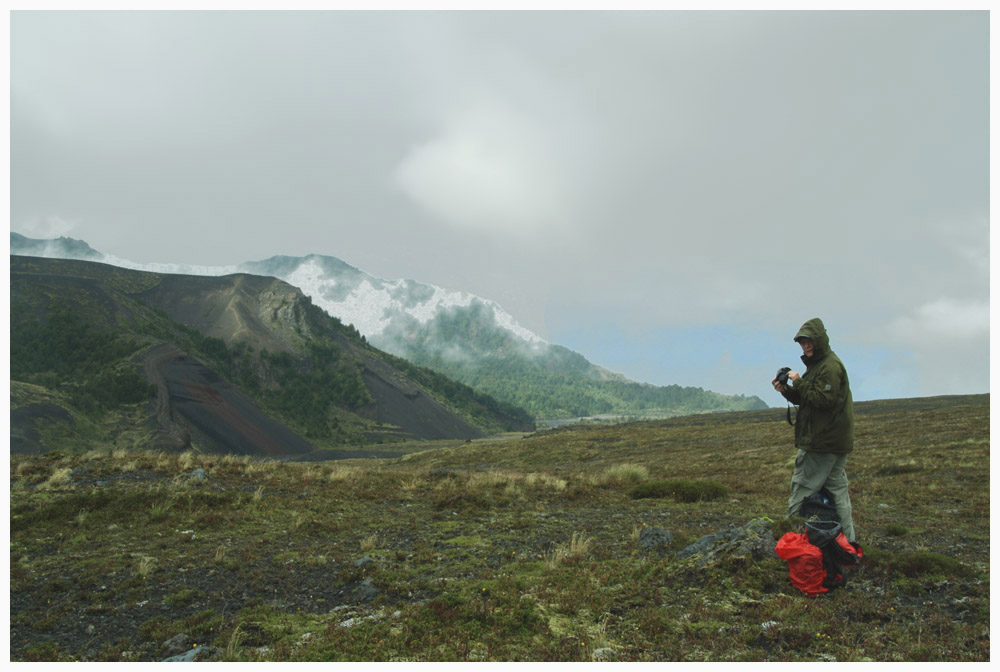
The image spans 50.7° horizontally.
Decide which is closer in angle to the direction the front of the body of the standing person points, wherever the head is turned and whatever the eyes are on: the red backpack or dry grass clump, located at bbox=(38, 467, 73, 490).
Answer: the dry grass clump

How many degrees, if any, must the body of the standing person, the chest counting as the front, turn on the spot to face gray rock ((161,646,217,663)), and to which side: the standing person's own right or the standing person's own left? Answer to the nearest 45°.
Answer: approximately 45° to the standing person's own left

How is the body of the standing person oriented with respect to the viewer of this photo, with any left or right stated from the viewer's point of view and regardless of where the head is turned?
facing to the left of the viewer

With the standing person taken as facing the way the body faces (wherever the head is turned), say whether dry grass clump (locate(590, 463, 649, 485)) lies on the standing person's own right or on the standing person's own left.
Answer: on the standing person's own right

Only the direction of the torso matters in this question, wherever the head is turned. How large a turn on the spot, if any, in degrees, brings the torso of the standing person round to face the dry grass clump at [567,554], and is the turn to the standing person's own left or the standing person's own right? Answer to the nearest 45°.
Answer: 0° — they already face it

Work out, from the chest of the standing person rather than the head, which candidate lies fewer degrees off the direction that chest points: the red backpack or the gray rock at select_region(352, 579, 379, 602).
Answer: the gray rock

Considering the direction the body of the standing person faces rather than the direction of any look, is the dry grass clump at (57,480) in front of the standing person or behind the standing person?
in front

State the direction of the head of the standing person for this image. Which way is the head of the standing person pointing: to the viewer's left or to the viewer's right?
to the viewer's left
